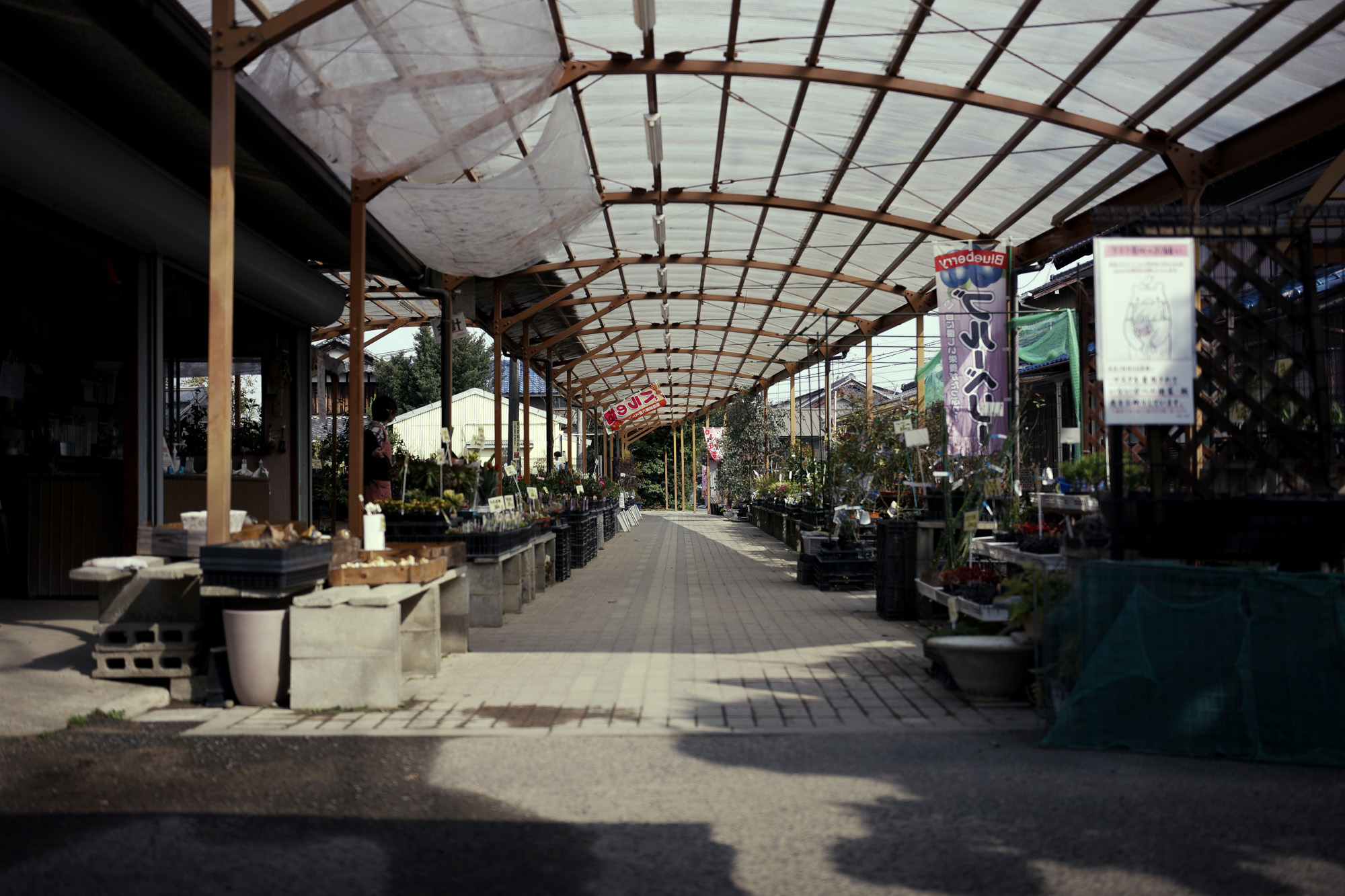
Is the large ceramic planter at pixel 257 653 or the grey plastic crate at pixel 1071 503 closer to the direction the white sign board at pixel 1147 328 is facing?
the large ceramic planter

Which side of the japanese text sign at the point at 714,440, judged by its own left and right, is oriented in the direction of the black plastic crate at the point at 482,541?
front

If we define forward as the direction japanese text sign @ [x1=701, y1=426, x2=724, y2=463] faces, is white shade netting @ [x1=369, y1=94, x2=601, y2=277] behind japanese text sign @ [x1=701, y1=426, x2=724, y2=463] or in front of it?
in front

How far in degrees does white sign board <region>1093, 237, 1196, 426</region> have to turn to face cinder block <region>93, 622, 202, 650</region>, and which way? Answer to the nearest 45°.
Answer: approximately 90° to its right

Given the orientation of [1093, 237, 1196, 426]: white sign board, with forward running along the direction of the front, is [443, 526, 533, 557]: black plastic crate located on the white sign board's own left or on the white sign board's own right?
on the white sign board's own right

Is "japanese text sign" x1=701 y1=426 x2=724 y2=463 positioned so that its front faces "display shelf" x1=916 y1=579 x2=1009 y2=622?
yes

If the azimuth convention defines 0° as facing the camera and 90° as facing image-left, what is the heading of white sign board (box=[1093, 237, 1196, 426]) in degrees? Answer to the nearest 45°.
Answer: approximately 0°

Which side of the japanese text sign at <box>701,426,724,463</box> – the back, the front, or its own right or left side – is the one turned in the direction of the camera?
front

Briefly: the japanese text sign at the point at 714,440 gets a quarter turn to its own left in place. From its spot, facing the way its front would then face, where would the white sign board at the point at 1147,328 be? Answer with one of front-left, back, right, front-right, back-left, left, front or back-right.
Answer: right

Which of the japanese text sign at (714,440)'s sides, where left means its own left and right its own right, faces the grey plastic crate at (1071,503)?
front
